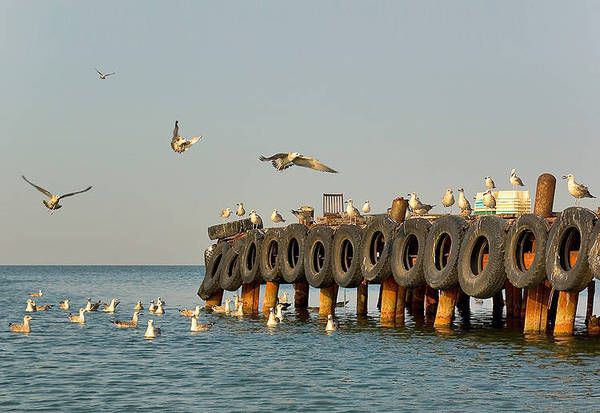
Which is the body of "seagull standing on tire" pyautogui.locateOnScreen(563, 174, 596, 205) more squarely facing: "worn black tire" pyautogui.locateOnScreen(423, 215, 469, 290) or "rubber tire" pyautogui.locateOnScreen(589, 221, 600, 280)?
the worn black tire

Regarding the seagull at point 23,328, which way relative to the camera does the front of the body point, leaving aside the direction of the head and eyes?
to the viewer's right

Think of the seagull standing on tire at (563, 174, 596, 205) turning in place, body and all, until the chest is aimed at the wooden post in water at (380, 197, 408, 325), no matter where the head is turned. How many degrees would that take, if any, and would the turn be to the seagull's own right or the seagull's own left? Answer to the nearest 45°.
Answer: approximately 45° to the seagull's own right

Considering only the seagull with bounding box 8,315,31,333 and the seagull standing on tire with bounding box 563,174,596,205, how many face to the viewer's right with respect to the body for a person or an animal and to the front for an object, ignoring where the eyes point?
1

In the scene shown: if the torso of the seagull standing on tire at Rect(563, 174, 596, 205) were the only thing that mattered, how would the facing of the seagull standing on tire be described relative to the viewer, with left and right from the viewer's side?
facing to the left of the viewer

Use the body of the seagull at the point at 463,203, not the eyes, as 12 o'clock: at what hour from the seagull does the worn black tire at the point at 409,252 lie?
The worn black tire is roughly at 11 o'clock from the seagull.

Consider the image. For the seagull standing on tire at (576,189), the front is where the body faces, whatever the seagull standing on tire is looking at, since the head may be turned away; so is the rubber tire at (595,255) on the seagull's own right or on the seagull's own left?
on the seagull's own left

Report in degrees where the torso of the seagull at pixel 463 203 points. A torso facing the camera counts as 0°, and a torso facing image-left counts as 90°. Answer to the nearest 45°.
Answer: approximately 45°
